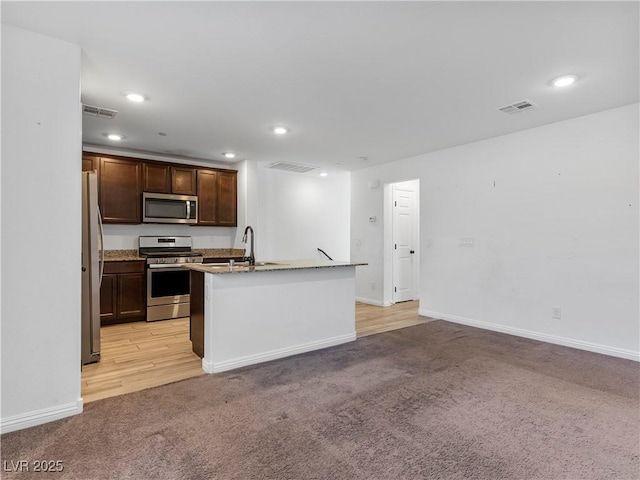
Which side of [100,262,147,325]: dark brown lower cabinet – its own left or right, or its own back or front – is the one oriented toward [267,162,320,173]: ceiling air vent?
left
